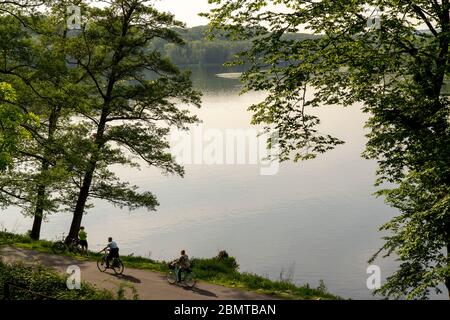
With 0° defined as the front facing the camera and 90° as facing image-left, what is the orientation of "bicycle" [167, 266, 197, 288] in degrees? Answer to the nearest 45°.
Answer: approximately 135°

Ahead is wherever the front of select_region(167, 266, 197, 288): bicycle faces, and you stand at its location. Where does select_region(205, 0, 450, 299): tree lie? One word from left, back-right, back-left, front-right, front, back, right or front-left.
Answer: back

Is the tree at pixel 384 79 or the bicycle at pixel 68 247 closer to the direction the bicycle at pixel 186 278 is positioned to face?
the bicycle

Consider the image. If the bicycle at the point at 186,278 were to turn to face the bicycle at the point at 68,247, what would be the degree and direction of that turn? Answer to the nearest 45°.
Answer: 0° — it already faces it
